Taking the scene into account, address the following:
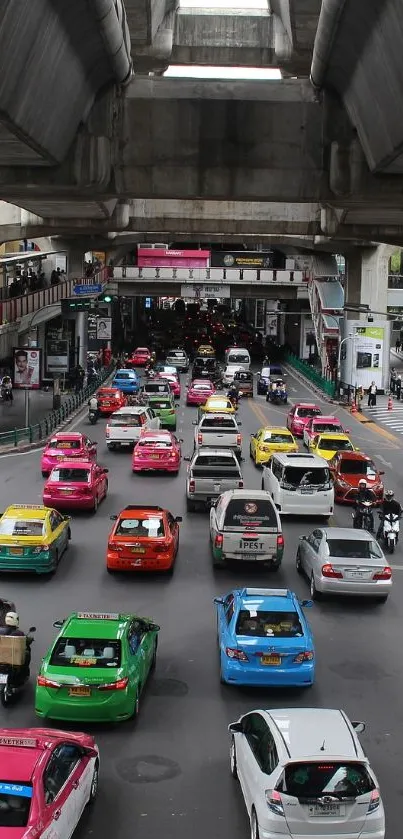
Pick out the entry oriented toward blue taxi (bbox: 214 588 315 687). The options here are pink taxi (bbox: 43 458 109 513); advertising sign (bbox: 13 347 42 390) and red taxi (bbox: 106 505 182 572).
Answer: the advertising sign

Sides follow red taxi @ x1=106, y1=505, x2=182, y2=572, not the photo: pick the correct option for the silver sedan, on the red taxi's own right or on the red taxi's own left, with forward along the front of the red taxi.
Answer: on the red taxi's own right

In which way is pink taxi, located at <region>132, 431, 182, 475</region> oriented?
away from the camera

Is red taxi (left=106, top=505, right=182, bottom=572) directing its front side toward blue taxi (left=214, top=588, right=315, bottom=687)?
no

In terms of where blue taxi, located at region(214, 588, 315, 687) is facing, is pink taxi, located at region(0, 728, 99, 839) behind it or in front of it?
behind

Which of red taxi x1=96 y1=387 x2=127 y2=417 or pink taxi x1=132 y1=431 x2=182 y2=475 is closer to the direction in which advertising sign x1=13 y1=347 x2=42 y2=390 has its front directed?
the pink taxi

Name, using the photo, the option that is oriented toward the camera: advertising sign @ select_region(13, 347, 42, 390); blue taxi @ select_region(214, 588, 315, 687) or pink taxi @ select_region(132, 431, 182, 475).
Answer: the advertising sign

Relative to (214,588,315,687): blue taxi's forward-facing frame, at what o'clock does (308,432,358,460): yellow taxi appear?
The yellow taxi is roughly at 12 o'clock from the blue taxi.

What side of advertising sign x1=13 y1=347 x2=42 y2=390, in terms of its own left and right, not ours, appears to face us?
front

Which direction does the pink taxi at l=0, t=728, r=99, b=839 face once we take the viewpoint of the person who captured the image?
facing away from the viewer and to the right of the viewer

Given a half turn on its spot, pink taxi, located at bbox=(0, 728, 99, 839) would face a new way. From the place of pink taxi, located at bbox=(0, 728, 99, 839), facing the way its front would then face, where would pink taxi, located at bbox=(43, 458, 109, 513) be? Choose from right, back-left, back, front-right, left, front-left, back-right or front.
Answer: back-right

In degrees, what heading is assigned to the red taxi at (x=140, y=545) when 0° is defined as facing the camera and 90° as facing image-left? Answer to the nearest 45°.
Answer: approximately 180°

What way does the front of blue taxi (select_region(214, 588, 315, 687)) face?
away from the camera

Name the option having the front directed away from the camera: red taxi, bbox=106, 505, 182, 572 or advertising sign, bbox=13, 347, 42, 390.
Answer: the red taxi

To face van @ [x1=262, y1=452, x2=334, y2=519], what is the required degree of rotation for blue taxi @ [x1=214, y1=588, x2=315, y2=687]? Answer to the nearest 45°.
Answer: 0° — it already faces it

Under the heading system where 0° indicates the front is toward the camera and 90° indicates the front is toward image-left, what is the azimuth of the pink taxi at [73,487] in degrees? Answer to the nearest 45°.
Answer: approximately 225°
